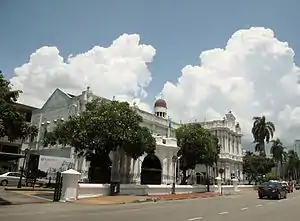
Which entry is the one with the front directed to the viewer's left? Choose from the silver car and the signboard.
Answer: the silver car

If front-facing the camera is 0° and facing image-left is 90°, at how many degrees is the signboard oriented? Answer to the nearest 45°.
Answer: approximately 0°

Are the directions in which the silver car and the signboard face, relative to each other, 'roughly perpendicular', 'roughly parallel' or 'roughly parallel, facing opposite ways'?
roughly perpendicular

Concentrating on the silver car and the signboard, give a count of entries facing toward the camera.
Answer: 1

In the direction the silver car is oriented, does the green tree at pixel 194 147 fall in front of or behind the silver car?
behind

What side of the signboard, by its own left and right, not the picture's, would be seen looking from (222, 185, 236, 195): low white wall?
left

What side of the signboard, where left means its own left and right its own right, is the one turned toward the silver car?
right

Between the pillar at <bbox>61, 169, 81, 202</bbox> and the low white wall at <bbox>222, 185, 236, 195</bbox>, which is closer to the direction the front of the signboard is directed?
the pillar

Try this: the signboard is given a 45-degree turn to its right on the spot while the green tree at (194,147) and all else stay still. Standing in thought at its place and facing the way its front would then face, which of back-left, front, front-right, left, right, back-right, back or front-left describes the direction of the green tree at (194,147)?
back-left
